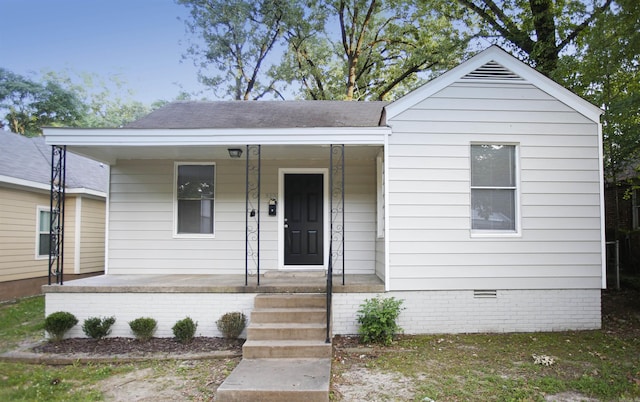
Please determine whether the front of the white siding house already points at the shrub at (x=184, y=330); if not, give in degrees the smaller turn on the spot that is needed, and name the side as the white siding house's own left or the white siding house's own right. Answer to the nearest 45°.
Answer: approximately 90° to the white siding house's own right

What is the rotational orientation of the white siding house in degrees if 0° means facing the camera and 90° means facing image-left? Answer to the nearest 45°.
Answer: approximately 0°

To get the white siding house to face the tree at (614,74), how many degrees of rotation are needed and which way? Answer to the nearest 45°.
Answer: approximately 135° to its left

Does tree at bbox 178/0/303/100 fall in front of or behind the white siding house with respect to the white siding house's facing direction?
behind

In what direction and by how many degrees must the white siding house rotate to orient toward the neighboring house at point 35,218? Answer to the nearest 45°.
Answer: approximately 135° to its right

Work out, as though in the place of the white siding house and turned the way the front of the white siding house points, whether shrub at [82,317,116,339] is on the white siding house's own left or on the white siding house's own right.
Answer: on the white siding house's own right

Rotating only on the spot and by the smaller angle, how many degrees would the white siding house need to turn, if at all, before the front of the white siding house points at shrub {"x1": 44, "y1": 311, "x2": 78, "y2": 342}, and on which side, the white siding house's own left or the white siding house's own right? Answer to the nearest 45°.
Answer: approximately 90° to the white siding house's own right
